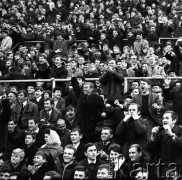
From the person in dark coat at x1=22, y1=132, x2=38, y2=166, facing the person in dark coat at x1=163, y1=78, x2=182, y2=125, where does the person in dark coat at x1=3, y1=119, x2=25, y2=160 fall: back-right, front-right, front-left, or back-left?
back-left

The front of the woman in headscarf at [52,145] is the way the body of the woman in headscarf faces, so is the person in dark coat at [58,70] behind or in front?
behind

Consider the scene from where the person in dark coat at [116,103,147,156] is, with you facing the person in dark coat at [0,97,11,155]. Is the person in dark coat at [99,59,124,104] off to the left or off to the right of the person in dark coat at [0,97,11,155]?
right

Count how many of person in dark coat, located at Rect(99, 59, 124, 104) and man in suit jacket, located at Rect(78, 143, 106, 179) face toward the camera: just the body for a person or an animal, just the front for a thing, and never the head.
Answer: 2
